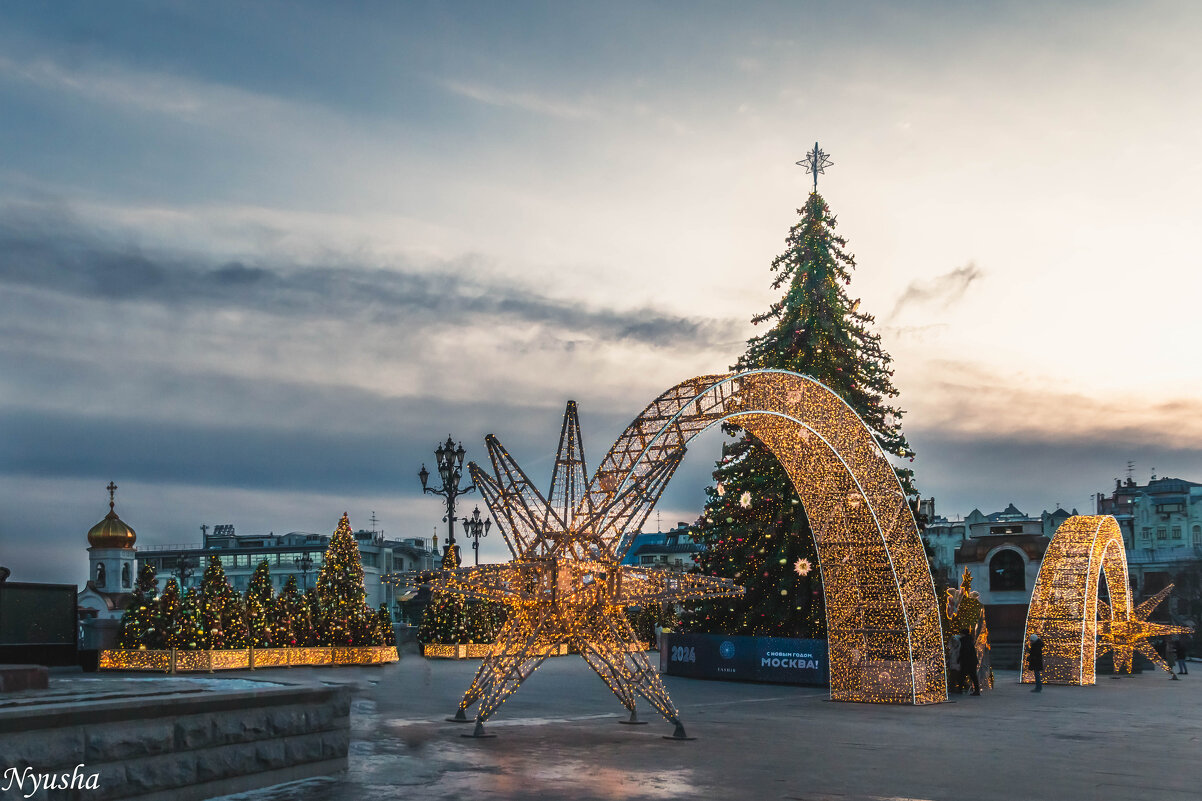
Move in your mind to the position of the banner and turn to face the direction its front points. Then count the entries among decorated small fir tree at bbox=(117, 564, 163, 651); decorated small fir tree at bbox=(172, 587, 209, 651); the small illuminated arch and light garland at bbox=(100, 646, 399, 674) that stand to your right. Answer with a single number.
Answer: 3

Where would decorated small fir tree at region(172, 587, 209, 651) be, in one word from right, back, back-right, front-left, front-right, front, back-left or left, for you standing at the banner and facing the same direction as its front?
right

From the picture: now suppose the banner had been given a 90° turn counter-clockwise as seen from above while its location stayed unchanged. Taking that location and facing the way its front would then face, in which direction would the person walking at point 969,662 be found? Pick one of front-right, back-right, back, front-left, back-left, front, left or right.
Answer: front-right

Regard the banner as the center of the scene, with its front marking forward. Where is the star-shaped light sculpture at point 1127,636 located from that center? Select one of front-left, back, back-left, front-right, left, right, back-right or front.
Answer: back-left

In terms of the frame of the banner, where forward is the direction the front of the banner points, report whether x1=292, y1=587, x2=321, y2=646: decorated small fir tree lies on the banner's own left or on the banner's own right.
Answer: on the banner's own right

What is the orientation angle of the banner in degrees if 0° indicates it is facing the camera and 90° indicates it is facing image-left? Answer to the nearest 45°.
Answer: approximately 0°

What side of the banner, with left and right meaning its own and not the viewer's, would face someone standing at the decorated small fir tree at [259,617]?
right

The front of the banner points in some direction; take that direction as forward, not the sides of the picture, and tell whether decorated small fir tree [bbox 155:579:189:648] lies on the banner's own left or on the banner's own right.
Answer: on the banner's own right

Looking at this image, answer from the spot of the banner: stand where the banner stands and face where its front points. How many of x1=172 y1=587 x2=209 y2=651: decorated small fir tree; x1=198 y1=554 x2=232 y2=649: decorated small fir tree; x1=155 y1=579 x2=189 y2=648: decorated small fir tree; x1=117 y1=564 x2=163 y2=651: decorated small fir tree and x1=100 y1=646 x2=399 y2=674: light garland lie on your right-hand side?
5

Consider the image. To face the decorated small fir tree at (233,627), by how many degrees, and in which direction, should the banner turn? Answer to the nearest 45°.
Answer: approximately 90° to its right

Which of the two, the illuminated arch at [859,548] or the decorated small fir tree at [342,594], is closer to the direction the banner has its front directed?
the illuminated arch

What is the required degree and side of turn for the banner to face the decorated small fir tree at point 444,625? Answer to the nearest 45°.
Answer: approximately 135° to its right

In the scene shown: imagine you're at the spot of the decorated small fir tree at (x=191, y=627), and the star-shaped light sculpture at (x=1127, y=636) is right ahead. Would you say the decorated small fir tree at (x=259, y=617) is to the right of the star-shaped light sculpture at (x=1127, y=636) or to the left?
left
